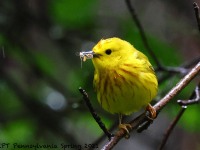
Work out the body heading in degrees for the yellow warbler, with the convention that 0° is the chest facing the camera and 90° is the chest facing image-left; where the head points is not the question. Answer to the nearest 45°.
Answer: approximately 45°

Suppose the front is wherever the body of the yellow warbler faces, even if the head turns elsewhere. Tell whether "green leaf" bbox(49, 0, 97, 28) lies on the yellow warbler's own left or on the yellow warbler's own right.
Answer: on the yellow warbler's own right
